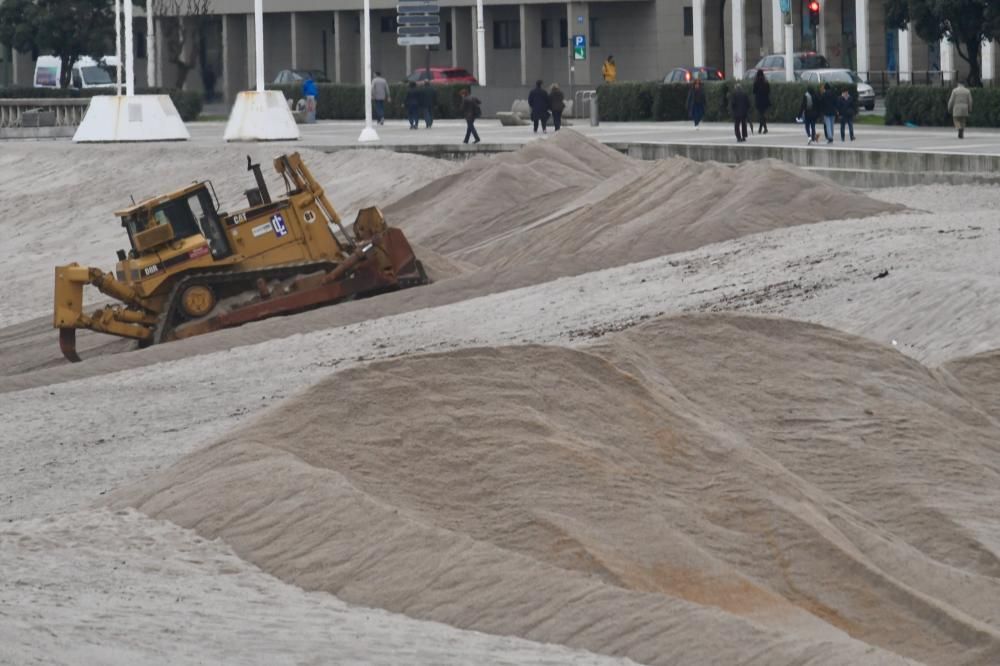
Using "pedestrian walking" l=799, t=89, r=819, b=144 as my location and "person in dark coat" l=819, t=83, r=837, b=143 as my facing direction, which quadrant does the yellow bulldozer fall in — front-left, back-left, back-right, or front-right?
back-right

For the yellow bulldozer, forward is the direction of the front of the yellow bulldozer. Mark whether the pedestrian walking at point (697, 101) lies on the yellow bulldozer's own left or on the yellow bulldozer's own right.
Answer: on the yellow bulldozer's own left

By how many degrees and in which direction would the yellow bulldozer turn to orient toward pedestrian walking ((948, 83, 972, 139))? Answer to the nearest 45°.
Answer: approximately 45° to its left

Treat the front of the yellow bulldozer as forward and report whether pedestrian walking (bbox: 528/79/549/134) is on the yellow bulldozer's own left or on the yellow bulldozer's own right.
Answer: on the yellow bulldozer's own left

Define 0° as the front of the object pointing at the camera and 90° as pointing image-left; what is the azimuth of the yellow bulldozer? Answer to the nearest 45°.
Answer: approximately 270°
